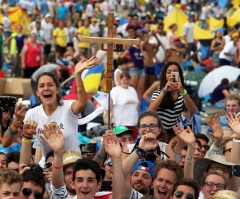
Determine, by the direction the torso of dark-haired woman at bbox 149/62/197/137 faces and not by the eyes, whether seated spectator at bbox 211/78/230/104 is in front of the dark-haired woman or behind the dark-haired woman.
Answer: behind

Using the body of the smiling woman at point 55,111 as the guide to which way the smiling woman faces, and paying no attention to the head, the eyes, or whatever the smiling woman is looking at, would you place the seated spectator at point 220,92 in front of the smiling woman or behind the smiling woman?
behind

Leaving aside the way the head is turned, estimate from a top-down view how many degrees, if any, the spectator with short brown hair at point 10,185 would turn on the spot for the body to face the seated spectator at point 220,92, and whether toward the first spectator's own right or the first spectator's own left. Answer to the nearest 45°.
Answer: approximately 135° to the first spectator's own left

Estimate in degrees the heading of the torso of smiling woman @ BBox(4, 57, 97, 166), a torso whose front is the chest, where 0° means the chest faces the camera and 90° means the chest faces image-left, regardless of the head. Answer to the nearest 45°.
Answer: approximately 0°

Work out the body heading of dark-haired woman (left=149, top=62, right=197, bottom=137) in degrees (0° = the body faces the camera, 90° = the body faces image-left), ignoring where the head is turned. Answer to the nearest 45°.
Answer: approximately 0°

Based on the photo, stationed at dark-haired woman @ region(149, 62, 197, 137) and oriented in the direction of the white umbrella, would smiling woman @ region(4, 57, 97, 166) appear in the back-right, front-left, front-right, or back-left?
back-left
